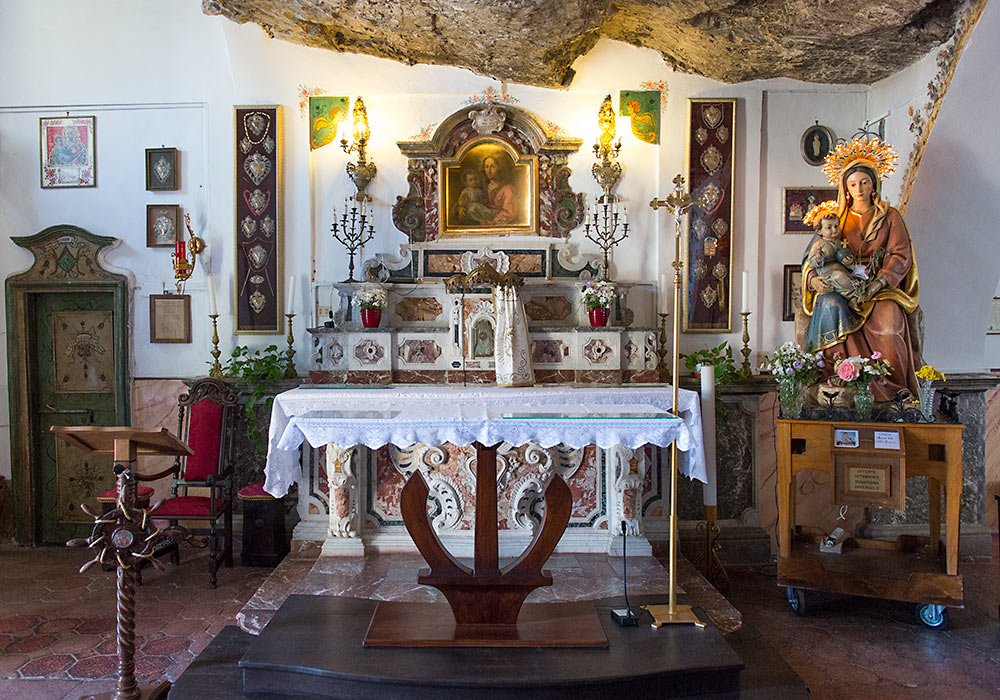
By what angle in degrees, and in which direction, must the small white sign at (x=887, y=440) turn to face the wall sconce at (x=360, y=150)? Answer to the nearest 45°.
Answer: approximately 90° to its right

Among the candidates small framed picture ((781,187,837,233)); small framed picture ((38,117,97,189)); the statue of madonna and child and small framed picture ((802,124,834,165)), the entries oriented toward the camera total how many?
4

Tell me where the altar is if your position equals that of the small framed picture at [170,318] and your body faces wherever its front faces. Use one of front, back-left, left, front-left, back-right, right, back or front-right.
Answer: front-left

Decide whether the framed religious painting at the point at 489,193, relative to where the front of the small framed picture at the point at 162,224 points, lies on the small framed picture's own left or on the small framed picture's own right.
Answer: on the small framed picture's own left

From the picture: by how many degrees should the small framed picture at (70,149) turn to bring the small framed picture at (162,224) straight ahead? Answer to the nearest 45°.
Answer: approximately 45° to its left

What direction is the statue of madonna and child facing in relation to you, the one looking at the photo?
facing the viewer

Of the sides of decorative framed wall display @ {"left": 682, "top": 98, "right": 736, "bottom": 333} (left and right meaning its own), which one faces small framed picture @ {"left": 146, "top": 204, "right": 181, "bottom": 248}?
right

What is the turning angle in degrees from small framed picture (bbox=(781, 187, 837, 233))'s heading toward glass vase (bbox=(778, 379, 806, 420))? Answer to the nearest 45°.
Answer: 0° — it already faces it

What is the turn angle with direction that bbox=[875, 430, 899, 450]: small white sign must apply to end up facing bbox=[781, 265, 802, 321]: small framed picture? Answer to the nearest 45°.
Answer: approximately 135° to its right

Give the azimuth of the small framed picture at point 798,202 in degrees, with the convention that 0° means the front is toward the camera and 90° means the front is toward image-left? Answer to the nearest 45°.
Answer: approximately 0°

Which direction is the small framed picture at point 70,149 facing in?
toward the camera

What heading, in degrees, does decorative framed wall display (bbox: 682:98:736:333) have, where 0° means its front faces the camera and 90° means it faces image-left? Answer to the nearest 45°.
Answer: approximately 0°

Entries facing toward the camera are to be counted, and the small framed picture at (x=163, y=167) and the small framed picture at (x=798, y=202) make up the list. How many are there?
2
